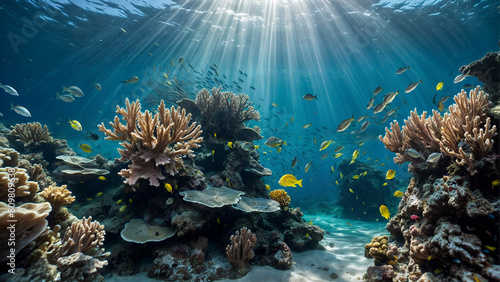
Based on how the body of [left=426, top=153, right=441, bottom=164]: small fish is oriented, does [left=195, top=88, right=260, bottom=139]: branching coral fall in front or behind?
in front

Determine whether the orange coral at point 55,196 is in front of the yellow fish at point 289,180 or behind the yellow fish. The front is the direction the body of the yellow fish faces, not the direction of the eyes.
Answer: in front

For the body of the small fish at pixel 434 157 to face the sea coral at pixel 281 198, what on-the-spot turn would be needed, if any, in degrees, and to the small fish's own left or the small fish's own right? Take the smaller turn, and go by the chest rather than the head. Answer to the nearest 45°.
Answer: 0° — it already faces it

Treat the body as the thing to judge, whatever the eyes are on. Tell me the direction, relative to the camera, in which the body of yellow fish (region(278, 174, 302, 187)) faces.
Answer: to the viewer's left

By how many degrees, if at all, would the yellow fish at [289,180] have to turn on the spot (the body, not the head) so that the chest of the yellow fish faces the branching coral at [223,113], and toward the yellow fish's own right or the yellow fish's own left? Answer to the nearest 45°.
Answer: approximately 45° to the yellow fish's own right

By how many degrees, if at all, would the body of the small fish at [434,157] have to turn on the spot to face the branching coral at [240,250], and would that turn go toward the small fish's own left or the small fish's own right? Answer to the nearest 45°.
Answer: approximately 45° to the small fish's own left

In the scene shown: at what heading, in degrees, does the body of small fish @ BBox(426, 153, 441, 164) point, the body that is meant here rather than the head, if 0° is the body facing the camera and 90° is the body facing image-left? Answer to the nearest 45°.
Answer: approximately 90°

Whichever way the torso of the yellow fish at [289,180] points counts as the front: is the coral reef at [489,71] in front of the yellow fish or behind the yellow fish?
behind

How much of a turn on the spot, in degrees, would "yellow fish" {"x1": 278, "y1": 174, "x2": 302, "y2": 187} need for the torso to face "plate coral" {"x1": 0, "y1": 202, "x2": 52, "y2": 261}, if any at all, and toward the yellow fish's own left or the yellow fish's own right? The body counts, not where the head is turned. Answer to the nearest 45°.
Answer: approximately 45° to the yellow fish's own left

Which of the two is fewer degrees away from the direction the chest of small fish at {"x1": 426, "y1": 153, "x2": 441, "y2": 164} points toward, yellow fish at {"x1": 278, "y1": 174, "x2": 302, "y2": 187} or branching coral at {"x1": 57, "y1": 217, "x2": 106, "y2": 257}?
the yellow fish

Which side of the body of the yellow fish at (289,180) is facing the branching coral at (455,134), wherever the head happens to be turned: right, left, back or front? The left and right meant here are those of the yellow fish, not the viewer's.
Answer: back

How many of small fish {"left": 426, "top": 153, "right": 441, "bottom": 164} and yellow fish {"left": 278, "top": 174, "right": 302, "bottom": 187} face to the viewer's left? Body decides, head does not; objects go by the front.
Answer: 2
